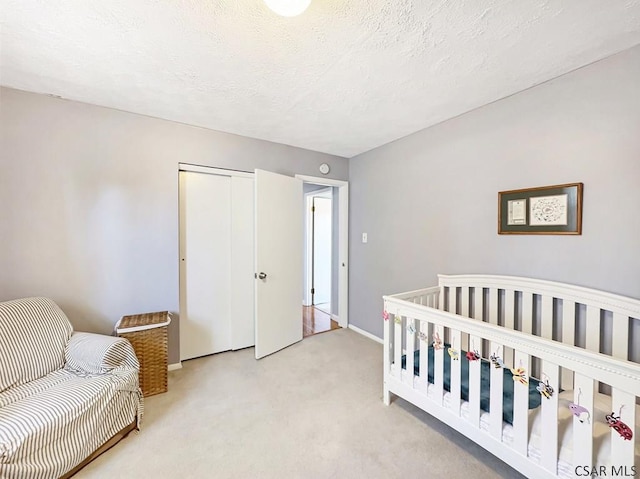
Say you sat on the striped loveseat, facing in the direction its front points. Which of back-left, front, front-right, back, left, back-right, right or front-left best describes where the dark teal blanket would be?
front

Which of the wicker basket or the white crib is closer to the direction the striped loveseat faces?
the white crib

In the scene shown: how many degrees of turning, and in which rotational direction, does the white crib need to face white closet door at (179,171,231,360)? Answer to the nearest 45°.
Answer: approximately 45° to its right

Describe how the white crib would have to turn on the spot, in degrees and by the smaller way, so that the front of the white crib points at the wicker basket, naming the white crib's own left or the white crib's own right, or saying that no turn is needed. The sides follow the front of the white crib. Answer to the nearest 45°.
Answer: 0° — it already faces it

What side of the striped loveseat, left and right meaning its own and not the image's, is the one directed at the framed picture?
front

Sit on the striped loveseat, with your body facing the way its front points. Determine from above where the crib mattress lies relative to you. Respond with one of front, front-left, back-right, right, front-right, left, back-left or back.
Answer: front

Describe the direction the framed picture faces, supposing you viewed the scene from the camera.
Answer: facing the viewer and to the left of the viewer

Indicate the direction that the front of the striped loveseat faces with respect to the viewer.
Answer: facing the viewer and to the right of the viewer

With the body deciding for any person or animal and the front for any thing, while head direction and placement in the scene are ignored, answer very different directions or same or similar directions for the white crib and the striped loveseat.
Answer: very different directions

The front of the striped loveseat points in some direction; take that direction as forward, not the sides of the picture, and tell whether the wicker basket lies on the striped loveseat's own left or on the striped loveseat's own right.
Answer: on the striped loveseat's own left

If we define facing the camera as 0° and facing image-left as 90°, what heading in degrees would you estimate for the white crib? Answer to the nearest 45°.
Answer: approximately 45°

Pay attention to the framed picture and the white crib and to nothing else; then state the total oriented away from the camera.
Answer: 0

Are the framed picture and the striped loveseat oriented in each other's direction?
yes

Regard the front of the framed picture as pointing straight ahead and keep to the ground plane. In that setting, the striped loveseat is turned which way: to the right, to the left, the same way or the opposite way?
the opposite way

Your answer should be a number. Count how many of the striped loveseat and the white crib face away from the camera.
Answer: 0
